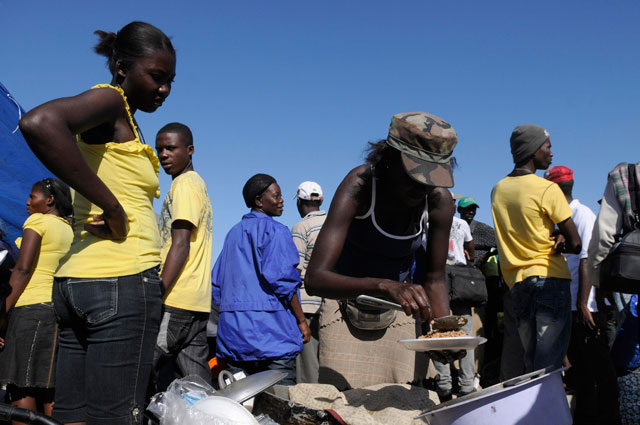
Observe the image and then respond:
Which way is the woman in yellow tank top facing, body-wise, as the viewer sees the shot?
to the viewer's right

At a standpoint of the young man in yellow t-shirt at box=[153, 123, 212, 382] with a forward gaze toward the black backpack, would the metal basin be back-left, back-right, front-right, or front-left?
front-right

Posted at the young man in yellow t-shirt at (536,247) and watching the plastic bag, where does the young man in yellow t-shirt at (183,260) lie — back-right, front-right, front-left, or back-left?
front-right

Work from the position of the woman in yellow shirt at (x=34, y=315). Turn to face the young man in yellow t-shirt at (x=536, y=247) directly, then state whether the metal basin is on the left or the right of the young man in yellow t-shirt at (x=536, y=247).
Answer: right
